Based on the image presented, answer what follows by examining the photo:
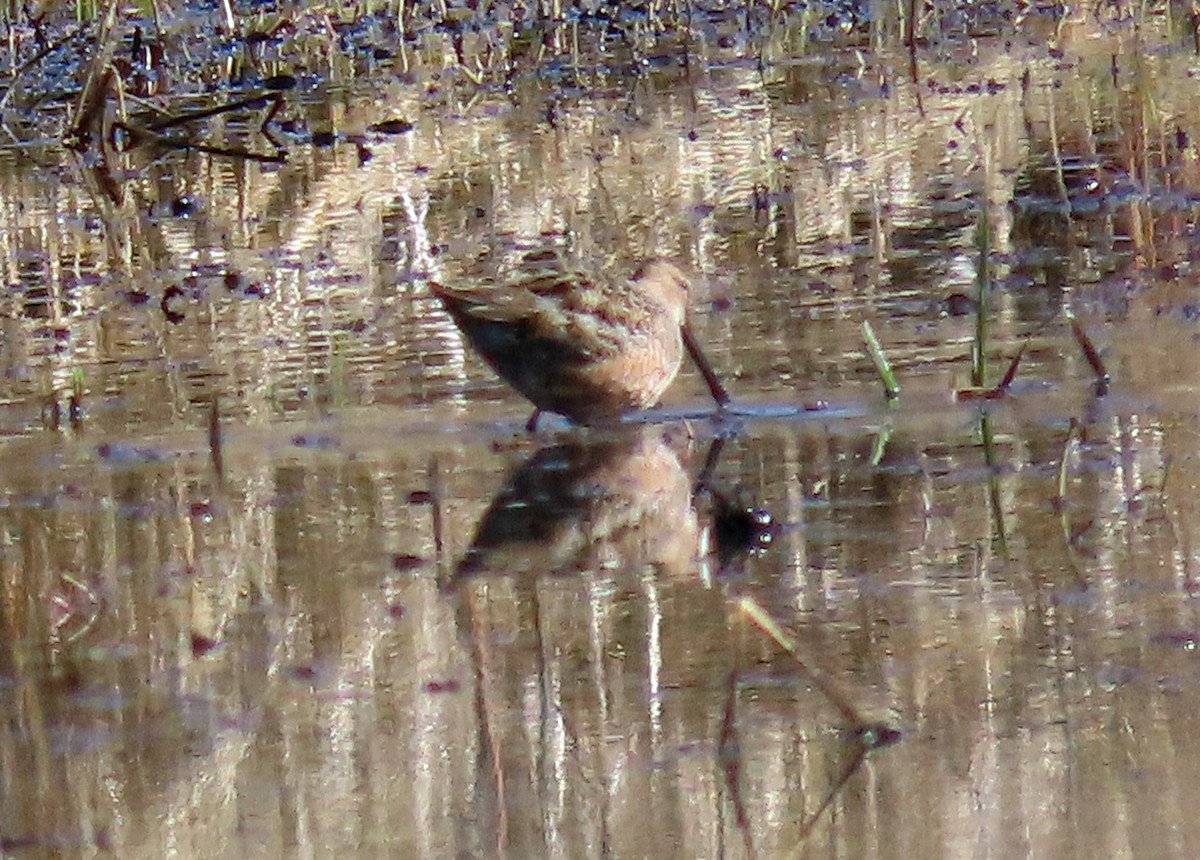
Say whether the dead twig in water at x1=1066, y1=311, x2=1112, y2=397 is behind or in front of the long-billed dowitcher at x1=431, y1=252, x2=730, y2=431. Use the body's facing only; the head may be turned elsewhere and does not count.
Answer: in front

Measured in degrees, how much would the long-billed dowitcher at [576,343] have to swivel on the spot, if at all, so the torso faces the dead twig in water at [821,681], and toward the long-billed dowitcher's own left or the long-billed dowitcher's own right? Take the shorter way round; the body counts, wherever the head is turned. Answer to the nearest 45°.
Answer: approximately 90° to the long-billed dowitcher's own right

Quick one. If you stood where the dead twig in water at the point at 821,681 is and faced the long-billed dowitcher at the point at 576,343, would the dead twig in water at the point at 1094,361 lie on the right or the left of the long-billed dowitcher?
right

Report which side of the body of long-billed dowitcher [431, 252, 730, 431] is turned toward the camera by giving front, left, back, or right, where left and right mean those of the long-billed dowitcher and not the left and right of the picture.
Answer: right
